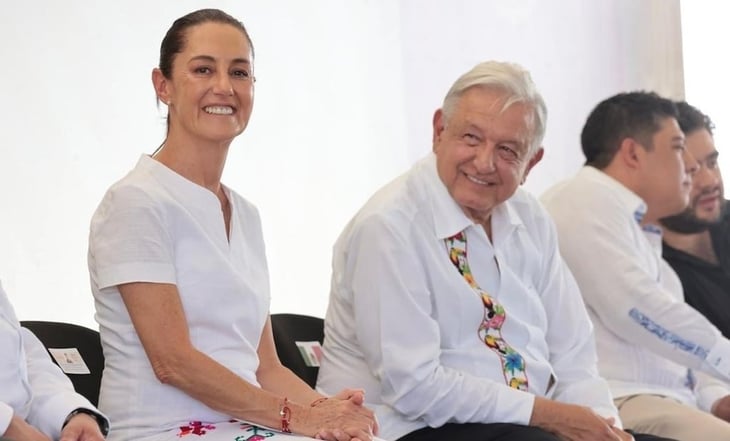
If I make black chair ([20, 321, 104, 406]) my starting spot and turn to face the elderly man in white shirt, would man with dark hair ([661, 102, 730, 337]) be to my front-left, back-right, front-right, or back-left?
front-left

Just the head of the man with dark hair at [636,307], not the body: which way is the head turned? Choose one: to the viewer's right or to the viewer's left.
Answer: to the viewer's right

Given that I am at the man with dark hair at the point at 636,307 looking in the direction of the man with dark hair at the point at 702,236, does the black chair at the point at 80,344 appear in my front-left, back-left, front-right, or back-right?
back-left

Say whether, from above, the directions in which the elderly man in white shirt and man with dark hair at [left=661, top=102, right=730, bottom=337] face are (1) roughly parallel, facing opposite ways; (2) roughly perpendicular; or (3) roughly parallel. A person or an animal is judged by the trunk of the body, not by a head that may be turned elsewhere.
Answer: roughly parallel

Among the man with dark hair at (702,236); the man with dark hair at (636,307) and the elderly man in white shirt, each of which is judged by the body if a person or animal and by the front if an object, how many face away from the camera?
0

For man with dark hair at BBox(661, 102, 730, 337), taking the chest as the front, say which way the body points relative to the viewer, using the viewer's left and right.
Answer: facing the viewer and to the right of the viewer

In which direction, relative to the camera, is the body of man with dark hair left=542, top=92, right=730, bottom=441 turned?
to the viewer's right

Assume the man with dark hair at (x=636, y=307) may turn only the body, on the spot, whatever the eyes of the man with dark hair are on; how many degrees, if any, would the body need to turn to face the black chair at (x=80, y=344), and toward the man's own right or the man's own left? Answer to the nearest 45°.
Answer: approximately 135° to the man's own right

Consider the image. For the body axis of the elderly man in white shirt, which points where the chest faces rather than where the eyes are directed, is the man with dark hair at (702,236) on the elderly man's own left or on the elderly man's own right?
on the elderly man's own left

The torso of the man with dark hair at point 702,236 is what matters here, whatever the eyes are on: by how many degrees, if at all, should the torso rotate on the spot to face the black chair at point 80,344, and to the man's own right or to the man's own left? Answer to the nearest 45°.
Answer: approximately 90° to the man's own right
